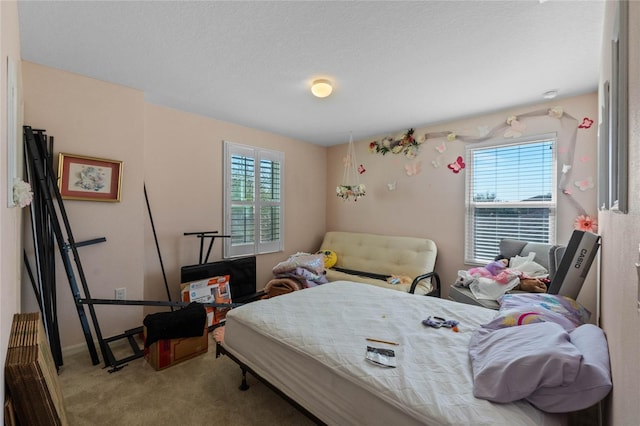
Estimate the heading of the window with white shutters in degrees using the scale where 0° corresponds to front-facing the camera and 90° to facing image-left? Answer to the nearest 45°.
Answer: approximately 315°

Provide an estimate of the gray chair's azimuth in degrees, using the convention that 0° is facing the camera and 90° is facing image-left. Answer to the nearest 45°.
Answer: approximately 45°

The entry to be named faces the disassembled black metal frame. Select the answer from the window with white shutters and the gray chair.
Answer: the gray chair

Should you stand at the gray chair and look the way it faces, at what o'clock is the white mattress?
The white mattress is roughly at 11 o'clock from the gray chair.

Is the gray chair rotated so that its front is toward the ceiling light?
yes

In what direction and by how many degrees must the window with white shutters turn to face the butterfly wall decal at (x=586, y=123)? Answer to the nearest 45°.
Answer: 0° — it already faces it

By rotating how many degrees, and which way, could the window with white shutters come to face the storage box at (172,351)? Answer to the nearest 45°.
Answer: approximately 45° to its right
